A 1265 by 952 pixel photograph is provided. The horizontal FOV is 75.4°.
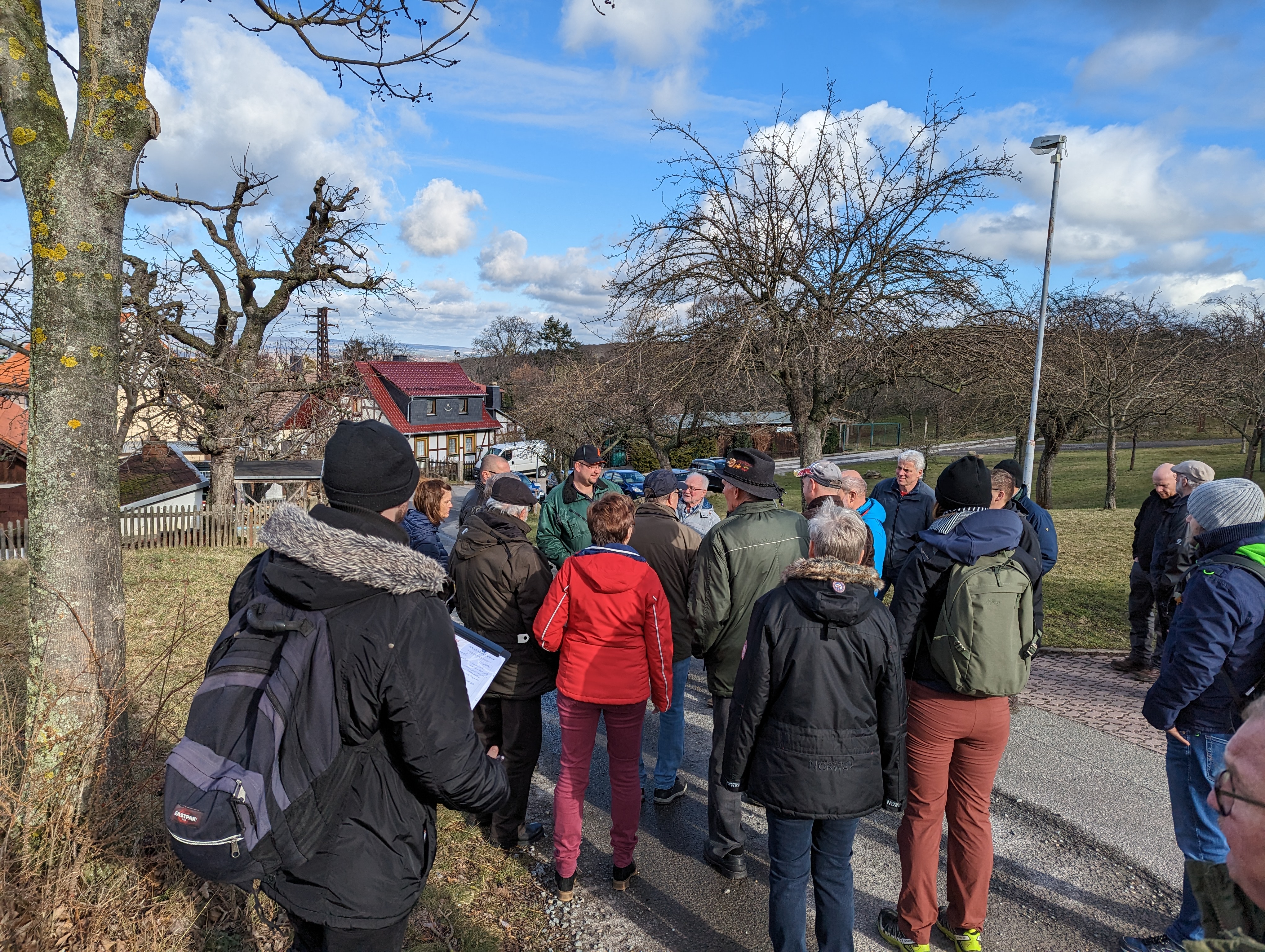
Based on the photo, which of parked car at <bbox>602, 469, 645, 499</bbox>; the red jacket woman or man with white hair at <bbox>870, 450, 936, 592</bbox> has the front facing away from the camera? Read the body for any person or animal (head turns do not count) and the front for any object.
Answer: the red jacket woman

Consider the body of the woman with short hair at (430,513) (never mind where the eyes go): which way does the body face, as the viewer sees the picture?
to the viewer's right

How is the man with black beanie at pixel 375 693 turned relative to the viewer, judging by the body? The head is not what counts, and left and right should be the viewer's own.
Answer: facing away from the viewer and to the right of the viewer

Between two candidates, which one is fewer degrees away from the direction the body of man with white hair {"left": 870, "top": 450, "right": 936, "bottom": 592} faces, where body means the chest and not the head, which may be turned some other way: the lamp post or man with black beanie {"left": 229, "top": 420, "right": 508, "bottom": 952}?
the man with black beanie

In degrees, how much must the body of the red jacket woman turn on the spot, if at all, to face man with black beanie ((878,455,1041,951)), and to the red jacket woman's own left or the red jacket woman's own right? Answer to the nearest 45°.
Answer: approximately 90° to the red jacket woman's own right

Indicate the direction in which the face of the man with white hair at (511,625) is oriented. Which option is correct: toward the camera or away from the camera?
away from the camera

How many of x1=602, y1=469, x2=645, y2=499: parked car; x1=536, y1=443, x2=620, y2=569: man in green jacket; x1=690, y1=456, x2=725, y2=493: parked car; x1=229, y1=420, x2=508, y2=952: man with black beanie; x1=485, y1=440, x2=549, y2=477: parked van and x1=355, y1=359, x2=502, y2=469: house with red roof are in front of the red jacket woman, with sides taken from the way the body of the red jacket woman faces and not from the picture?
5

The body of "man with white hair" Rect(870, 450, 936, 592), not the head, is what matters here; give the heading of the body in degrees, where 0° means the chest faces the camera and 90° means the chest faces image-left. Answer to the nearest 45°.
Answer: approximately 45°

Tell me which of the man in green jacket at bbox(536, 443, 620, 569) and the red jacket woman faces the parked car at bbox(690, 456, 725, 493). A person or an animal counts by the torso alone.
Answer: the red jacket woman

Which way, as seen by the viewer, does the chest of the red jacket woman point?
away from the camera

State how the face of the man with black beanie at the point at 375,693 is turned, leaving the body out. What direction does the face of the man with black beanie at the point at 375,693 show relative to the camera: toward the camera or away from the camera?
away from the camera
